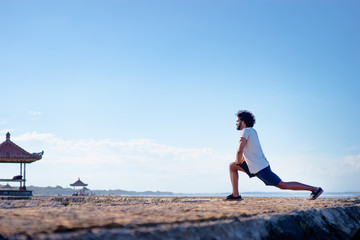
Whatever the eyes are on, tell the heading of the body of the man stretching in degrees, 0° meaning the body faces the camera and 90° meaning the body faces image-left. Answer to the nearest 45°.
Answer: approximately 90°

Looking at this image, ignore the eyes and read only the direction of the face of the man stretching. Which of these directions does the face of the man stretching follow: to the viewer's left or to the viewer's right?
to the viewer's left
